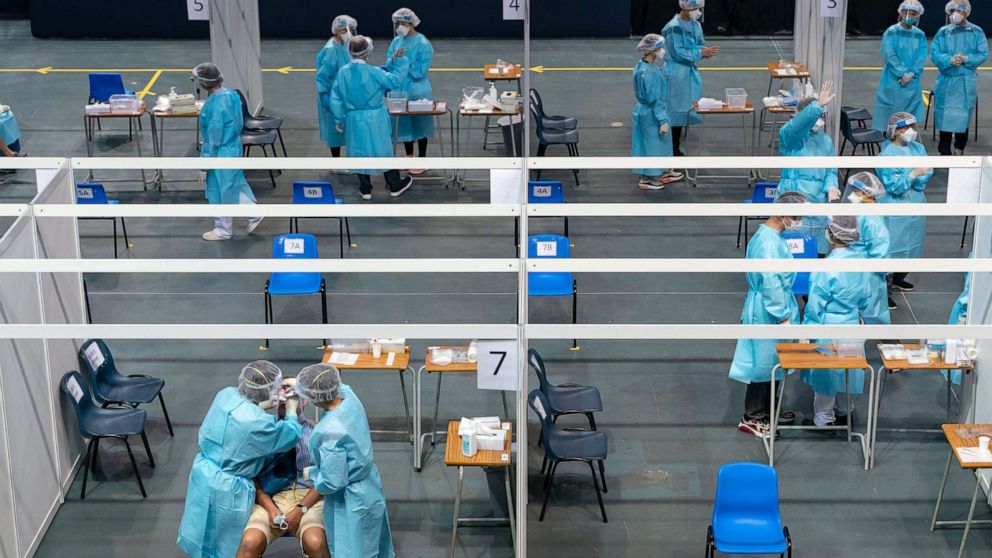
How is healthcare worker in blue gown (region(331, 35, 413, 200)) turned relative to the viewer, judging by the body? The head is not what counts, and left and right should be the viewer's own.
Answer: facing away from the viewer and to the right of the viewer

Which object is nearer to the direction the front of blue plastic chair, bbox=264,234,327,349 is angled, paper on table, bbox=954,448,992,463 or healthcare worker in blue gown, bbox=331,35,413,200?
the paper on table

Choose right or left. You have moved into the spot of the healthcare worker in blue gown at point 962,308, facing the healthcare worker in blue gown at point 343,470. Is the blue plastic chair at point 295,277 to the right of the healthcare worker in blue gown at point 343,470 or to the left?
right

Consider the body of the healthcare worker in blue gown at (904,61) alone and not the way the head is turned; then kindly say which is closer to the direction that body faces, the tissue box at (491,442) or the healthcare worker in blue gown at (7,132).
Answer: the tissue box

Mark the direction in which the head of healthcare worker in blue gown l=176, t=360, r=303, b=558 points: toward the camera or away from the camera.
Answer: away from the camera

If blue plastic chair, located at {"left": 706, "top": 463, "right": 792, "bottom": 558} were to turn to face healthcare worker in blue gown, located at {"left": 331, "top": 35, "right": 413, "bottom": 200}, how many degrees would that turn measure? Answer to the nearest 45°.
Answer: approximately 135° to its right

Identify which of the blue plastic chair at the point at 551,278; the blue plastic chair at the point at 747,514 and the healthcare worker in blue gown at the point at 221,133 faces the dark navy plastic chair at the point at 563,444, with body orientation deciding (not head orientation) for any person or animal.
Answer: the blue plastic chair at the point at 551,278

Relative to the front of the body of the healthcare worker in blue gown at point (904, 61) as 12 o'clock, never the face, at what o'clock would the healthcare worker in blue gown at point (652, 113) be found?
the healthcare worker in blue gown at point (652, 113) is roughly at 2 o'clock from the healthcare worker in blue gown at point (904, 61).

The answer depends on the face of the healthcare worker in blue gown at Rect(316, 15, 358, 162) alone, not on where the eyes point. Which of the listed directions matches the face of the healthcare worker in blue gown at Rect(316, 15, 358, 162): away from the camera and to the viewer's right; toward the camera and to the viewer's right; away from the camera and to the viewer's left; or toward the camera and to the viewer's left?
toward the camera and to the viewer's right

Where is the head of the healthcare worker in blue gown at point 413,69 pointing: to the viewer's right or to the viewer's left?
to the viewer's left

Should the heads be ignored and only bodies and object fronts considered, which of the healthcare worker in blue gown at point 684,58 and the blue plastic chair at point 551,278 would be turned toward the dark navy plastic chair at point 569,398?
the blue plastic chair

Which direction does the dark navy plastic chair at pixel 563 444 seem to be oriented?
to the viewer's right
